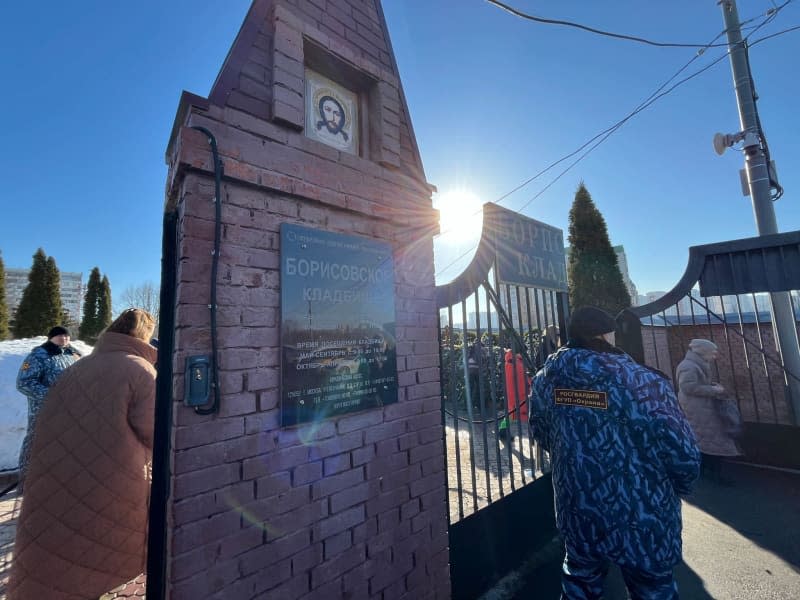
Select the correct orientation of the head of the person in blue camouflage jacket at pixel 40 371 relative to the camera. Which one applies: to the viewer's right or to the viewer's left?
to the viewer's right

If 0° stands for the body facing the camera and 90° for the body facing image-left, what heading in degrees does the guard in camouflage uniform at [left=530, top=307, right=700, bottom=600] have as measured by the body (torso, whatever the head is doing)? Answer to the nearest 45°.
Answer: approximately 225°

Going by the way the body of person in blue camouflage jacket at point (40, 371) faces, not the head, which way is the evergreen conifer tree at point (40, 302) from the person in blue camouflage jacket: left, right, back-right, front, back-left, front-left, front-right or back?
back-left

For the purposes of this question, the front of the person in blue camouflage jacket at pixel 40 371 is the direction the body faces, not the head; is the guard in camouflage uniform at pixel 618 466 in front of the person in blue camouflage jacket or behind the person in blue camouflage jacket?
in front

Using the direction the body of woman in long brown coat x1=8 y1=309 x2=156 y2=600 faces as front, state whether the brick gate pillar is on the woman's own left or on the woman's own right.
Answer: on the woman's own right

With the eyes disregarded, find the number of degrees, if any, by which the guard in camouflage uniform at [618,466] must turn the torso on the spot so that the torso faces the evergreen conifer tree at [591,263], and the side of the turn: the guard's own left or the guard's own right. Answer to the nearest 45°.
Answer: approximately 45° to the guard's own left

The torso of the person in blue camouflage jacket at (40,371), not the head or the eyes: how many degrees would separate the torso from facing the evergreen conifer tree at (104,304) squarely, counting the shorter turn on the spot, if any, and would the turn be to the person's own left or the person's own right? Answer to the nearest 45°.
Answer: approximately 135° to the person's own left

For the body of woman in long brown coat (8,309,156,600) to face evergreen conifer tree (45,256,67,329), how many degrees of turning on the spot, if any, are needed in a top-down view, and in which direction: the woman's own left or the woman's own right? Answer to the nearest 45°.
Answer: approximately 45° to the woman's own left

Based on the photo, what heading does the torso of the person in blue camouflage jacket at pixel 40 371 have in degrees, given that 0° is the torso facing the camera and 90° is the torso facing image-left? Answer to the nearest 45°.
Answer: approximately 315°
